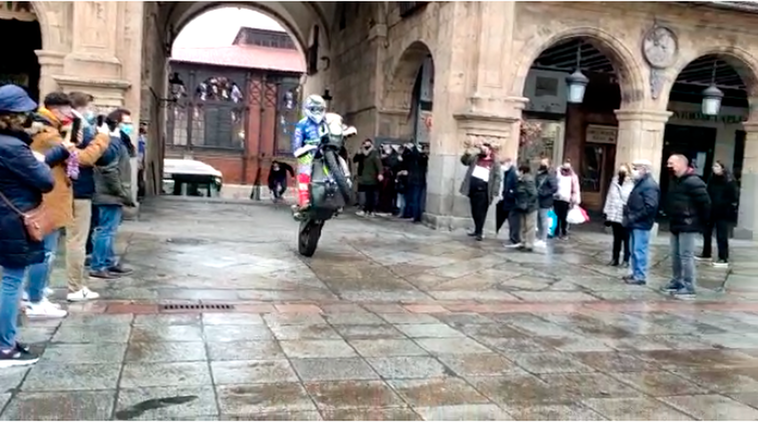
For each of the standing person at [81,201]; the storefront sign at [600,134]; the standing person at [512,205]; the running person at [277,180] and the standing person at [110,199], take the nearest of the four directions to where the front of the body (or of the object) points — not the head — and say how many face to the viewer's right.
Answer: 2

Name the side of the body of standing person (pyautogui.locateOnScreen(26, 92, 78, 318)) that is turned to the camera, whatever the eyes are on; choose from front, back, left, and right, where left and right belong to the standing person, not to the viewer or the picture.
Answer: right

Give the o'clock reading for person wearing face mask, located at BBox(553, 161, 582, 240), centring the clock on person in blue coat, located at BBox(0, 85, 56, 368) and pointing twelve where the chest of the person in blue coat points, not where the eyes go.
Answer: The person wearing face mask is roughly at 11 o'clock from the person in blue coat.

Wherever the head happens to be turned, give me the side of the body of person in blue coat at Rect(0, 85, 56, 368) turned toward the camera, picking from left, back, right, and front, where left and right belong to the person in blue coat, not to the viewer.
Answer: right

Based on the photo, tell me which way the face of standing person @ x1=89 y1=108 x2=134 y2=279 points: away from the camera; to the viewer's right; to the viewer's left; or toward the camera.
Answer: to the viewer's right

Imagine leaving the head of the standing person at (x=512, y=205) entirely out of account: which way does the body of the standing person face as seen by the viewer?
to the viewer's left

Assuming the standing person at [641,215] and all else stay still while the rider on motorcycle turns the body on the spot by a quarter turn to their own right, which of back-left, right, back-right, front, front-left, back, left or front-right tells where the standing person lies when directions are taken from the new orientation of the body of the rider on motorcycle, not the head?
back-left

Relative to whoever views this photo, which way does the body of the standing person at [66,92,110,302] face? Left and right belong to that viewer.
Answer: facing to the right of the viewer

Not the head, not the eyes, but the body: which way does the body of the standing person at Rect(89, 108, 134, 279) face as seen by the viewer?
to the viewer's right

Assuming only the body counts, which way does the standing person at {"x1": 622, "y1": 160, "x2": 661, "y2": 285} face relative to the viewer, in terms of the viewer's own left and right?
facing to the left of the viewer
